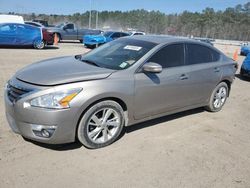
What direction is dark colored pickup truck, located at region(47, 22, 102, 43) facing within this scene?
to the viewer's left

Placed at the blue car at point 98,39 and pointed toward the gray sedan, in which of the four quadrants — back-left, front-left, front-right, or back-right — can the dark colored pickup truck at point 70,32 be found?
back-right

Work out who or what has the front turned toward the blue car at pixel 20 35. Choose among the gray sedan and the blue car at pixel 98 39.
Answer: the blue car at pixel 98 39

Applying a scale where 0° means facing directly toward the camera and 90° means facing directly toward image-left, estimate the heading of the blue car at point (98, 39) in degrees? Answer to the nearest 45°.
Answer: approximately 45°

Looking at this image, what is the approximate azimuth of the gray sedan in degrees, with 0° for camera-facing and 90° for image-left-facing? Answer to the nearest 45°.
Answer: approximately 45°

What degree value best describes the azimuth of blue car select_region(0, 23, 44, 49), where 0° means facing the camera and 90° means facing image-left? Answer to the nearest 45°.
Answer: approximately 90°

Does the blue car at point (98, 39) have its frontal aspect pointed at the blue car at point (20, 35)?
yes
